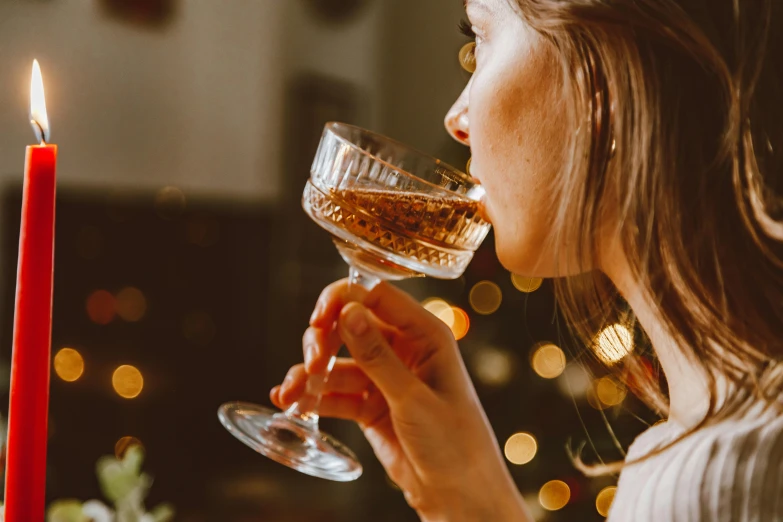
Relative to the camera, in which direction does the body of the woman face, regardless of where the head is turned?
to the viewer's left
